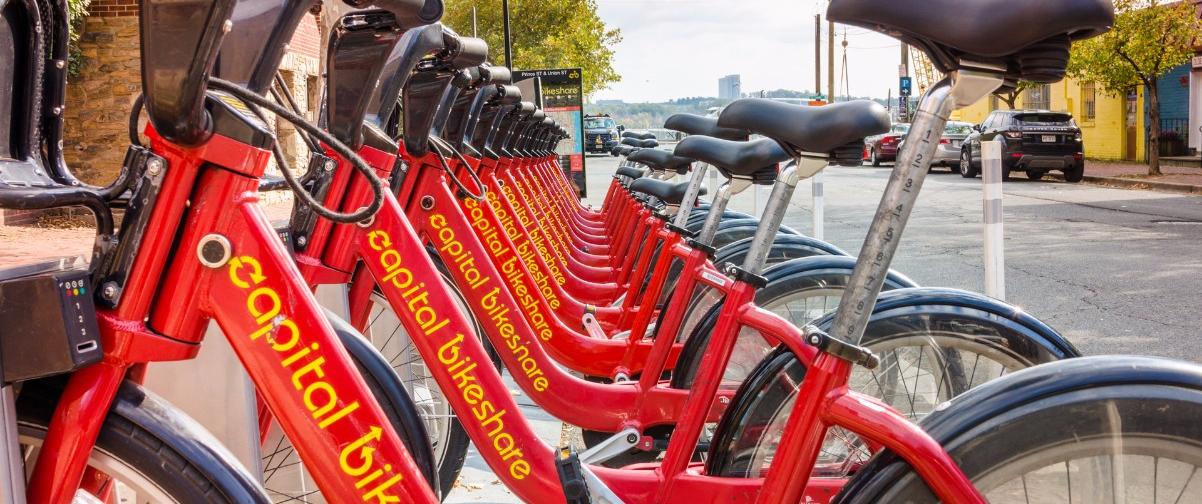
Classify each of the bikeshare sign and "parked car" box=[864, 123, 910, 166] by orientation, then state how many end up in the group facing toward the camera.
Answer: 1

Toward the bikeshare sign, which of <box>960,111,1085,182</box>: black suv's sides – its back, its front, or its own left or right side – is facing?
left

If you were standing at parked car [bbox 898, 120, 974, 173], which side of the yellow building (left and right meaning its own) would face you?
front

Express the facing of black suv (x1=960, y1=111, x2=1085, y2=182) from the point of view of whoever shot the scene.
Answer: facing away from the viewer and to the left of the viewer

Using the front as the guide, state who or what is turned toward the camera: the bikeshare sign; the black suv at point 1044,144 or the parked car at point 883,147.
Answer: the bikeshare sign

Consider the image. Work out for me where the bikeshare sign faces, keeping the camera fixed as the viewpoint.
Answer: facing the viewer

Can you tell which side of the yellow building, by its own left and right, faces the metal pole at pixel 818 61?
right

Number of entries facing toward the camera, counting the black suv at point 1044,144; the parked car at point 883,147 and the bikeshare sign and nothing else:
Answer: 1

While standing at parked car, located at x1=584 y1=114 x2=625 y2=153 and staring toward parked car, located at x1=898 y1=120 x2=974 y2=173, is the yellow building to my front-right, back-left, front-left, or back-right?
front-left

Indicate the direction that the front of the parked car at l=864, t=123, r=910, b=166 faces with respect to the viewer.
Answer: facing away from the viewer and to the left of the viewer

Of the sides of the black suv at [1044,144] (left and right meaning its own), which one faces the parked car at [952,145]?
front
